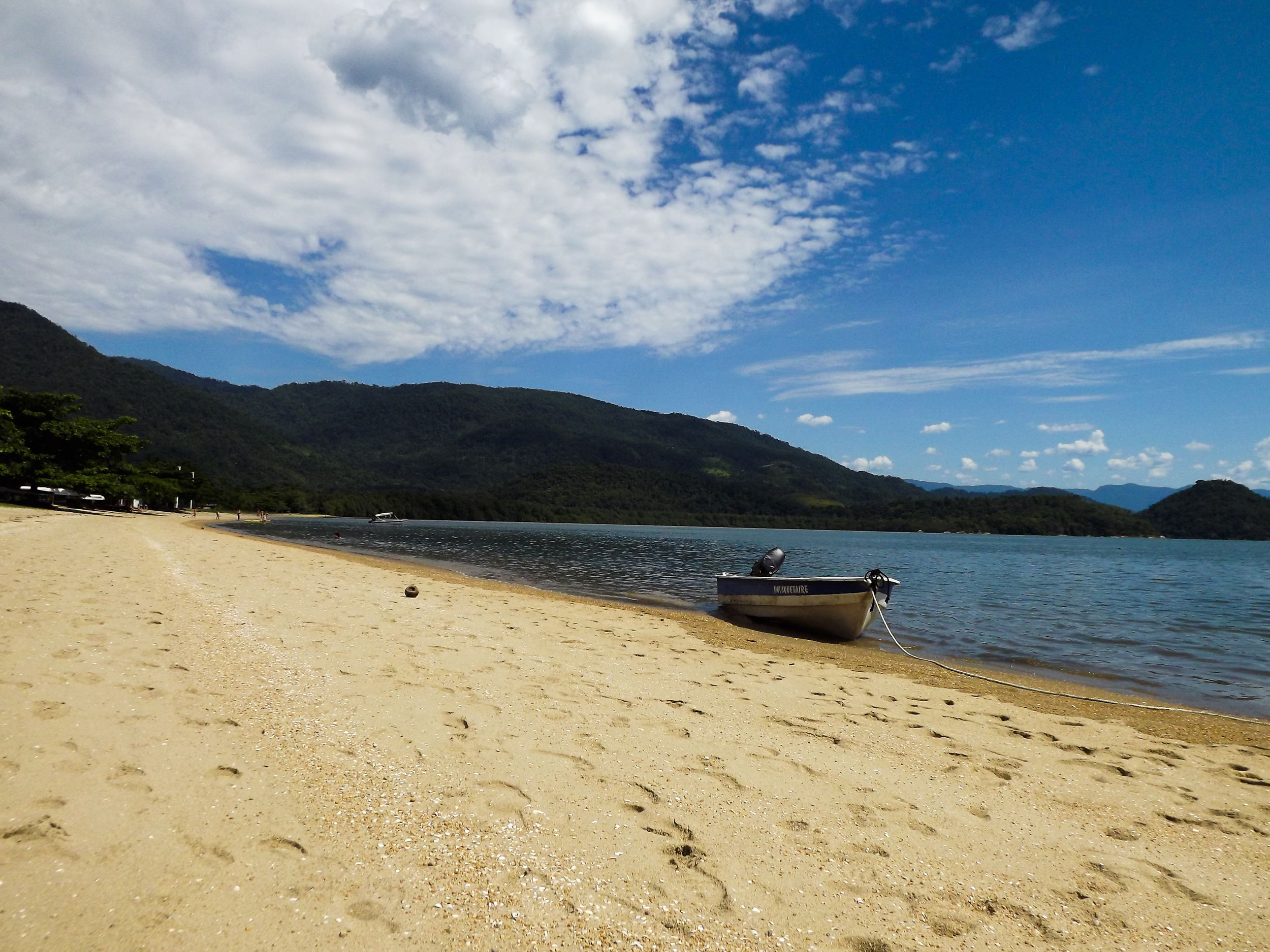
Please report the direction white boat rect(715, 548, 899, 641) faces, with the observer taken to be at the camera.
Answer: facing the viewer and to the right of the viewer
